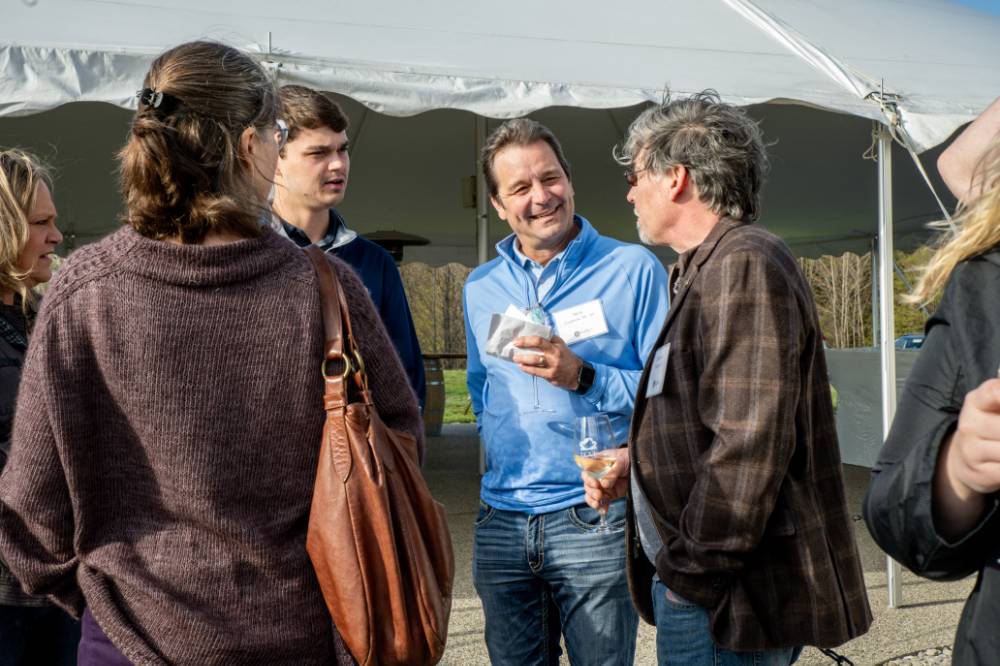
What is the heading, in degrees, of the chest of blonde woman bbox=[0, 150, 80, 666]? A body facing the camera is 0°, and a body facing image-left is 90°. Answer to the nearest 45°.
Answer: approximately 270°

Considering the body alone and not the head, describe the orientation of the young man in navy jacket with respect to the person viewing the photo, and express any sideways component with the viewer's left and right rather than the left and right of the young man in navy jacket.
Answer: facing the viewer and to the right of the viewer

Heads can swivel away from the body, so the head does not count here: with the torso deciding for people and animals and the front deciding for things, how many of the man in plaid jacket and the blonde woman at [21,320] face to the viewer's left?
1

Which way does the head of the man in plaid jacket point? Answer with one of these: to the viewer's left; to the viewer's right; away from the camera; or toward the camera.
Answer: to the viewer's left

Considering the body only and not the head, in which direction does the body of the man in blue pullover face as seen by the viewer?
toward the camera

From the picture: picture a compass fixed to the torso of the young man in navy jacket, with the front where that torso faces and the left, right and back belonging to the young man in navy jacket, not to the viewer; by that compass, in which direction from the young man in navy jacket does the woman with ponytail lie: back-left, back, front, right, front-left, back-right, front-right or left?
front-right

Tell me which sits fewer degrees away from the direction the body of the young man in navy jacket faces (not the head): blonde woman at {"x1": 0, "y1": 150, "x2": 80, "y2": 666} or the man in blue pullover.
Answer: the blonde woman

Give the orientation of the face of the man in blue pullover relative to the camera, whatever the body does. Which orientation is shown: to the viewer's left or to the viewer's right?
to the viewer's right

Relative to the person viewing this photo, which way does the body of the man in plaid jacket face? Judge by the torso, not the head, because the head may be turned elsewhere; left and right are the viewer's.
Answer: facing to the left of the viewer

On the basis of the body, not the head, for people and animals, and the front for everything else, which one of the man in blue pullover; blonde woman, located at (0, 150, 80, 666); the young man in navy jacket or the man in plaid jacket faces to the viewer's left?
the man in plaid jacket
